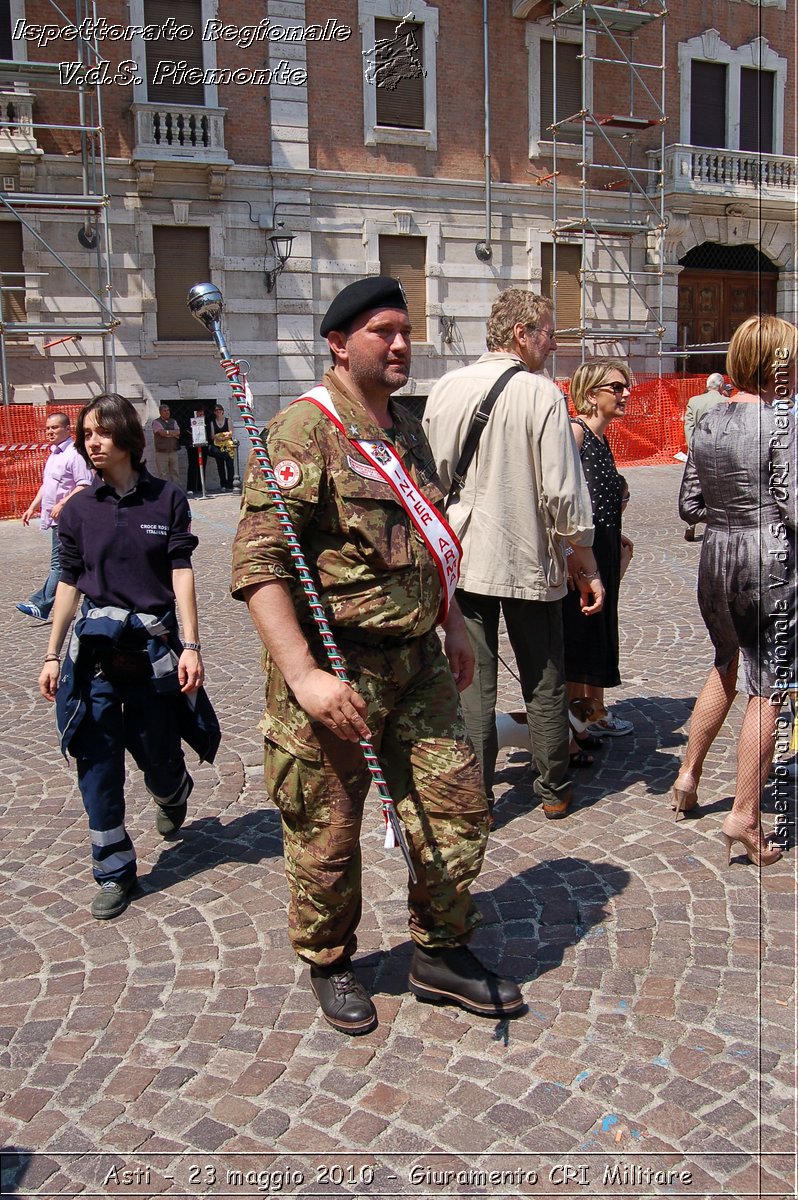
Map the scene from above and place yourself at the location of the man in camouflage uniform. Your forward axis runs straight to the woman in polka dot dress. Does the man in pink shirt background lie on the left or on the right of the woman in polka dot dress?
left

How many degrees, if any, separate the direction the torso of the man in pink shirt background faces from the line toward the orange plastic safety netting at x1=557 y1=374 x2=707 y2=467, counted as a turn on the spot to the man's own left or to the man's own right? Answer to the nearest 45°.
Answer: approximately 180°

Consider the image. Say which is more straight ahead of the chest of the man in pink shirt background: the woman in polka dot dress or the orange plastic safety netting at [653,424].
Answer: the woman in polka dot dress

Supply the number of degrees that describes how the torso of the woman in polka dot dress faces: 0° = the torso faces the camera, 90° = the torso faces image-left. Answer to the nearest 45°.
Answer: approximately 270°

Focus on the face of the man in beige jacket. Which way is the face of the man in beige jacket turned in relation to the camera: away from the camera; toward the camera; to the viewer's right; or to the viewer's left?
to the viewer's right

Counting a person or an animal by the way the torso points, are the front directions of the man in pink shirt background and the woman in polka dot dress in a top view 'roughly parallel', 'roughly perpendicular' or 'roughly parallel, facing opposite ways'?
roughly perpendicular

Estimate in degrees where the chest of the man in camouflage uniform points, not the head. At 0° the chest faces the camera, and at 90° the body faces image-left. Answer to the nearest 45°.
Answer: approximately 315°

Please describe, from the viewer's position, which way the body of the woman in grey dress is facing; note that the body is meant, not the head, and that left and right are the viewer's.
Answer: facing away from the viewer and to the right of the viewer

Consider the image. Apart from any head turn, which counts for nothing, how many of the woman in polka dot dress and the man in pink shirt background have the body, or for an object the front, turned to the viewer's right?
1

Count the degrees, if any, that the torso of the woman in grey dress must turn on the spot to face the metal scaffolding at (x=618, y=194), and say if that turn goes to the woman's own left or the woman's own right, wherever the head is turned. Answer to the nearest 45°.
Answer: approximately 45° to the woman's own left

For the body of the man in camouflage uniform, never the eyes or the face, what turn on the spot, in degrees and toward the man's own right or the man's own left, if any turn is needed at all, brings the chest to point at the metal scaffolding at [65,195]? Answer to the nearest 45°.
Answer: approximately 135° to the man's own left

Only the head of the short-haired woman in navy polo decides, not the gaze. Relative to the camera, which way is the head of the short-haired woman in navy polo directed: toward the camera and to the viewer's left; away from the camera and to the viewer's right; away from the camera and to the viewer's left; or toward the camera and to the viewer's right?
toward the camera and to the viewer's left

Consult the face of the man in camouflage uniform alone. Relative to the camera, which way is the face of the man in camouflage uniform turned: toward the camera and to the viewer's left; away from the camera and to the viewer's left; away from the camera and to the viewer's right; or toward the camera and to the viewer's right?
toward the camera and to the viewer's right

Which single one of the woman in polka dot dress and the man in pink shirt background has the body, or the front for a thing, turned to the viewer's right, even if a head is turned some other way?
the woman in polka dot dress

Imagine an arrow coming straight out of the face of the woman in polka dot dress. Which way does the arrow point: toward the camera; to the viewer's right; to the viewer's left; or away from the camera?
to the viewer's right
